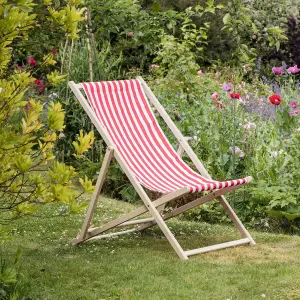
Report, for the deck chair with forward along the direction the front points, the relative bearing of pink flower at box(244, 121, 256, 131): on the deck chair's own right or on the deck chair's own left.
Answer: on the deck chair's own left

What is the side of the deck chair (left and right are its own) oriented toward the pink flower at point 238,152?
left

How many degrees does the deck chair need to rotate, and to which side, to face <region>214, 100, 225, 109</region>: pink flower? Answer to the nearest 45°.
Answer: approximately 90° to its left

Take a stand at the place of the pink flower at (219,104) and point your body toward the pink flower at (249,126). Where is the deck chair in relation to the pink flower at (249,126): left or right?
right

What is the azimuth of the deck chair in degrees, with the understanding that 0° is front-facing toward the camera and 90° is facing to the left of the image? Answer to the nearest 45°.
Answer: approximately 315°
